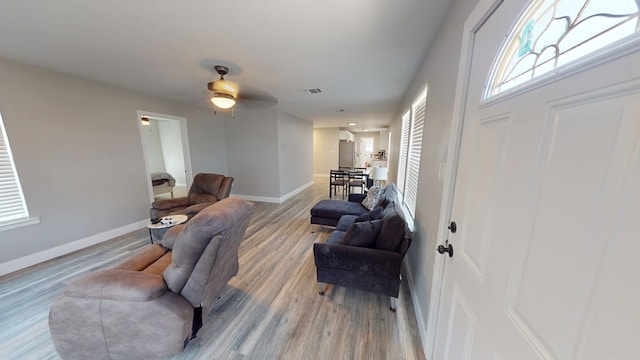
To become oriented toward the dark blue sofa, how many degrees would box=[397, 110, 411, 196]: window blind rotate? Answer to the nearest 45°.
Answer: approximately 90° to its left

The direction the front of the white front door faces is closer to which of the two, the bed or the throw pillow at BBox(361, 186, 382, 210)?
the bed

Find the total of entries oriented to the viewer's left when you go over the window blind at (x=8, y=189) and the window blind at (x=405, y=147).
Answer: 1

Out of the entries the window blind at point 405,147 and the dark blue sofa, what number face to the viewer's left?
2

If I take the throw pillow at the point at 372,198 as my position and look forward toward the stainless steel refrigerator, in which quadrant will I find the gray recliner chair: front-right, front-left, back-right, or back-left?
back-left

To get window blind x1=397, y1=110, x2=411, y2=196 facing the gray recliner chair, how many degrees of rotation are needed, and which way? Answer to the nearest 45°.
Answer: approximately 45° to its left

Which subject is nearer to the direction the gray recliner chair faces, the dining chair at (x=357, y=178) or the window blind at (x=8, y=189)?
the window blind

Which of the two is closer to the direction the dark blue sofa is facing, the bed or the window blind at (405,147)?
the bed

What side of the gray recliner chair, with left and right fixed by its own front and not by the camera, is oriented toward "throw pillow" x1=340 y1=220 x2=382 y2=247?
back

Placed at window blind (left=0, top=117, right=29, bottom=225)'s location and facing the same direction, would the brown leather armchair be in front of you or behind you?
in front

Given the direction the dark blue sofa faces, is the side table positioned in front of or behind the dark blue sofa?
in front

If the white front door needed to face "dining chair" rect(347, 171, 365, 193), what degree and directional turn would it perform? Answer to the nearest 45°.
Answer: approximately 90° to its right

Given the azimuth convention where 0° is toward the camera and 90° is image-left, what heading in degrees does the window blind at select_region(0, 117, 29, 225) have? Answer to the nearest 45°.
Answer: approximately 315°

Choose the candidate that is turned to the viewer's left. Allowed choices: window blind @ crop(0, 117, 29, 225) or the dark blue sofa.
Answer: the dark blue sofa

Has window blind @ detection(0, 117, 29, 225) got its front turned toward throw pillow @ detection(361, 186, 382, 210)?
yes

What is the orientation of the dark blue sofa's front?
to the viewer's left

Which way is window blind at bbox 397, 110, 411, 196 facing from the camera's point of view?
to the viewer's left
